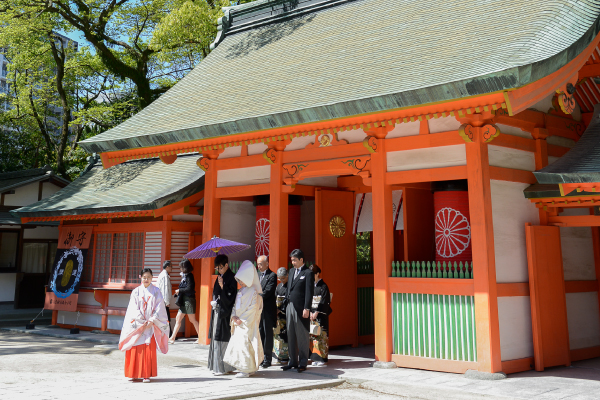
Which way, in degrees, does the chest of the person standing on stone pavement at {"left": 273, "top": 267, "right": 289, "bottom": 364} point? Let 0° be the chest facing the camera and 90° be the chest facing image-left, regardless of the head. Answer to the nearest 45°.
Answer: approximately 45°

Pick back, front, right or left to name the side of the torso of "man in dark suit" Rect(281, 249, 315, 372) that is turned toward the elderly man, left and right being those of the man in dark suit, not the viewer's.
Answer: right

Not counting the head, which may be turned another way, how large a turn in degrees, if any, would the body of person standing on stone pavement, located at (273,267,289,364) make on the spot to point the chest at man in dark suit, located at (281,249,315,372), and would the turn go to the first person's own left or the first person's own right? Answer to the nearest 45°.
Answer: approximately 45° to the first person's own left

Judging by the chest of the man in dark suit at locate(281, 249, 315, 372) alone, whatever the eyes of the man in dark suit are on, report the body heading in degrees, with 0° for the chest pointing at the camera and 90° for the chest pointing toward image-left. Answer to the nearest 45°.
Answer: approximately 45°

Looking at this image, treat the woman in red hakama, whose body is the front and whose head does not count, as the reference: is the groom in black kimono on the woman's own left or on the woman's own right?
on the woman's own left

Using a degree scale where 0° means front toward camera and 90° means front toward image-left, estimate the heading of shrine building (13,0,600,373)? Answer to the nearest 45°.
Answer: approximately 45°

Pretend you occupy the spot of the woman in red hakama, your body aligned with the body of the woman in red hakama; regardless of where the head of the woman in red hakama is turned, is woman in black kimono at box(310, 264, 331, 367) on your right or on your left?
on your left

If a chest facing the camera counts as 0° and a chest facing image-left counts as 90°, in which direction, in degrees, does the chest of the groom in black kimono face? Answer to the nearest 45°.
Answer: approximately 45°
